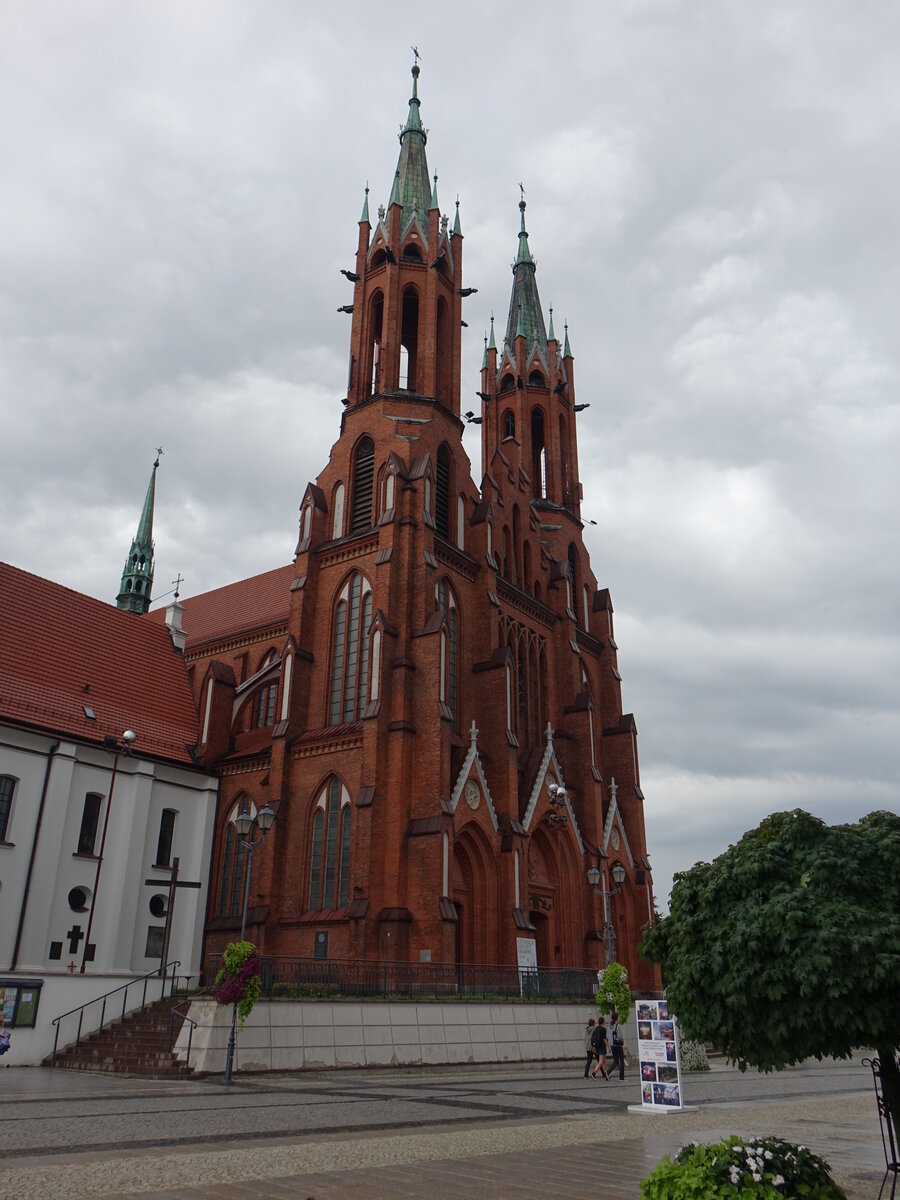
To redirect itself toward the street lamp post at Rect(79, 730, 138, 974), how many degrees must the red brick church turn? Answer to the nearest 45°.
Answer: approximately 135° to its right

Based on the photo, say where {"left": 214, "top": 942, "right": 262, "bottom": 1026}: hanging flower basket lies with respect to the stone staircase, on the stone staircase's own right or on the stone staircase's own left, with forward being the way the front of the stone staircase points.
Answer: on the stone staircase's own left

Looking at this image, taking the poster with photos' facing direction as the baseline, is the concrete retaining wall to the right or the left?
on its right

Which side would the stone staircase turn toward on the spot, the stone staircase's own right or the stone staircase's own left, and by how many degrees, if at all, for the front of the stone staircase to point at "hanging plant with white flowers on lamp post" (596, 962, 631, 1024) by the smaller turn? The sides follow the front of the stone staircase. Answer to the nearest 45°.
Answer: approximately 135° to the stone staircase's own left

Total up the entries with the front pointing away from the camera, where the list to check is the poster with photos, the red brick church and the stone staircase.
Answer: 0

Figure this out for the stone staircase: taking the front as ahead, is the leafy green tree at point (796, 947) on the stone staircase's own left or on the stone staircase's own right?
on the stone staircase's own left

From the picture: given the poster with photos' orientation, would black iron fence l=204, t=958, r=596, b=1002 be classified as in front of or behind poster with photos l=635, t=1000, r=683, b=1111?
behind

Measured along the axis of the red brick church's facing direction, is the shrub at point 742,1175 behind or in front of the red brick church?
in front

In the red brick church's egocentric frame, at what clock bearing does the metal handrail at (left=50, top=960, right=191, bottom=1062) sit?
The metal handrail is roughly at 3 o'clock from the red brick church.

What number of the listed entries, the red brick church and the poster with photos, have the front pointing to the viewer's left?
0

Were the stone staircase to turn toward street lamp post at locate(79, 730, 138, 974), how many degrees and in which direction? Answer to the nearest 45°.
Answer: approximately 135° to its right

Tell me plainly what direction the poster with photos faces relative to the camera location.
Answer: facing the viewer
